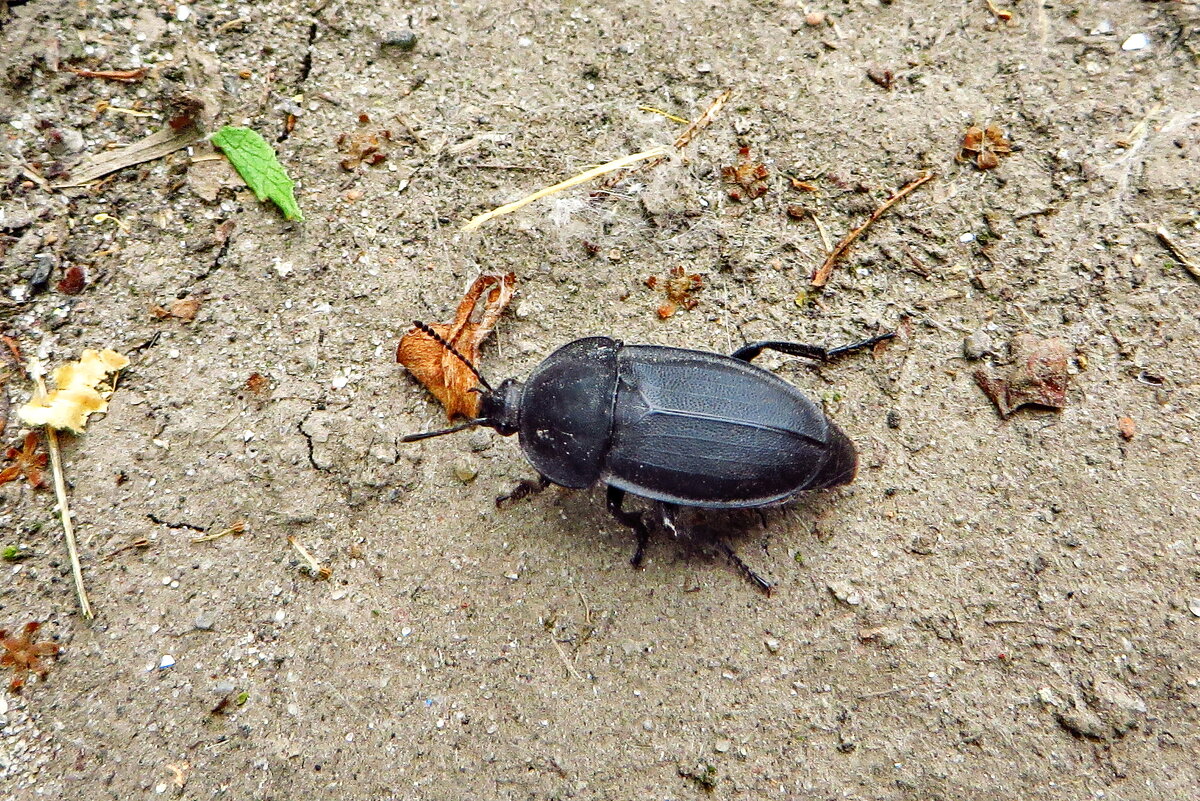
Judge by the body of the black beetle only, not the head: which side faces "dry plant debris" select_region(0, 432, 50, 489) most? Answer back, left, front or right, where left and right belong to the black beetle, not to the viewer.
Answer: front

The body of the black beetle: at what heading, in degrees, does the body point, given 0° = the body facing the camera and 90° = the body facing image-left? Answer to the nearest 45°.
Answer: approximately 90°

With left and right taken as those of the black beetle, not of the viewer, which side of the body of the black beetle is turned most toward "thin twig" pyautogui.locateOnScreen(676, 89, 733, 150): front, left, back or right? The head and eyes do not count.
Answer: right

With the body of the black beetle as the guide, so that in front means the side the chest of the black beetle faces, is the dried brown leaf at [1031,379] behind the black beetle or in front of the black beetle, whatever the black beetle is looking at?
behind

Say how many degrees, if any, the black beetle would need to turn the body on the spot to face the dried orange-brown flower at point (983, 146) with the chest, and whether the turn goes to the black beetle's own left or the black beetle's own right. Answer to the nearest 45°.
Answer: approximately 135° to the black beetle's own right

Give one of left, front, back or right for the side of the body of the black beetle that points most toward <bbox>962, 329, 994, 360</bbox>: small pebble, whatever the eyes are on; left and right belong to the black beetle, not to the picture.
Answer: back

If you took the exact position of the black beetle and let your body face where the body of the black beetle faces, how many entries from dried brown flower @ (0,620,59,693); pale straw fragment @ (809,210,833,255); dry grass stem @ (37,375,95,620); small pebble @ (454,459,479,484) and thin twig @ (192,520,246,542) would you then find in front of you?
4

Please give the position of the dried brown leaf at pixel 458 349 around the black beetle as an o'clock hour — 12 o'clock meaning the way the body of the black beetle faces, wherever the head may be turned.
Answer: The dried brown leaf is roughly at 1 o'clock from the black beetle.

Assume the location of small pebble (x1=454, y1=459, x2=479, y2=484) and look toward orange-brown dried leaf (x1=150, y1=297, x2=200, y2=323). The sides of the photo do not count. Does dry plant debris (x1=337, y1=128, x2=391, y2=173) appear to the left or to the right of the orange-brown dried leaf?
right

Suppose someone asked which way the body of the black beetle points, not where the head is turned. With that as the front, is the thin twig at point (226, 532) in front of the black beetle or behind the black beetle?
in front

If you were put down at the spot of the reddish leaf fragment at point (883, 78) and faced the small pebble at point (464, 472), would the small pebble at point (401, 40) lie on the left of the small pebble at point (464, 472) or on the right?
right

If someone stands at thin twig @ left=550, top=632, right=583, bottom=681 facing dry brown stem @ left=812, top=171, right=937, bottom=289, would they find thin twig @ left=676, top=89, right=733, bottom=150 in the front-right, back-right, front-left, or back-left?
front-left

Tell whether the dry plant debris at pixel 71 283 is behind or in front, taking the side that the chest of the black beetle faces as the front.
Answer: in front

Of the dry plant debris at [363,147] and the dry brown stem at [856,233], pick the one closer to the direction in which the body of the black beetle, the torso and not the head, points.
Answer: the dry plant debris

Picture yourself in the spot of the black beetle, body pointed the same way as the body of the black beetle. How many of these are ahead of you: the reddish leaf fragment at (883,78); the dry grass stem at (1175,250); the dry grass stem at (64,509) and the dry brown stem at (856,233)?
1

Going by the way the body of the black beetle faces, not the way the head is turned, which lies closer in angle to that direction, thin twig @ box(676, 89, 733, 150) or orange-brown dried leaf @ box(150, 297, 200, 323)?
the orange-brown dried leaf

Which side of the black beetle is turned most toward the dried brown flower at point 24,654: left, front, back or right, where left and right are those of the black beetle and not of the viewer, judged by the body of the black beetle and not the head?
front

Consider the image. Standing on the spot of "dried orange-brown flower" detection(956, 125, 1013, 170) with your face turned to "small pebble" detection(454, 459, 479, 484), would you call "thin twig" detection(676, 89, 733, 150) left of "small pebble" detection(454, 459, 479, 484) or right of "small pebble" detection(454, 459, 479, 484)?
right

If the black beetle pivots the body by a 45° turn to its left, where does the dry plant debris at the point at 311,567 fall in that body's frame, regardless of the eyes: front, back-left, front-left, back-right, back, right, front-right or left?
front-right

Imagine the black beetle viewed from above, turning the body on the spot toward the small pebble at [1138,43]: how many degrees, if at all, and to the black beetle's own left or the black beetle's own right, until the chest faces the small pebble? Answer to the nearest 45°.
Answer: approximately 135° to the black beetle's own right

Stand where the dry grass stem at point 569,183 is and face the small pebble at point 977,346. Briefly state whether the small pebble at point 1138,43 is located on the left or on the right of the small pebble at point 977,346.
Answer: left

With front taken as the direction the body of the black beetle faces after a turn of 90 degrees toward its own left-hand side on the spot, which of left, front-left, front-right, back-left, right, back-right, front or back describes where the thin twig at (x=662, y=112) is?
back
